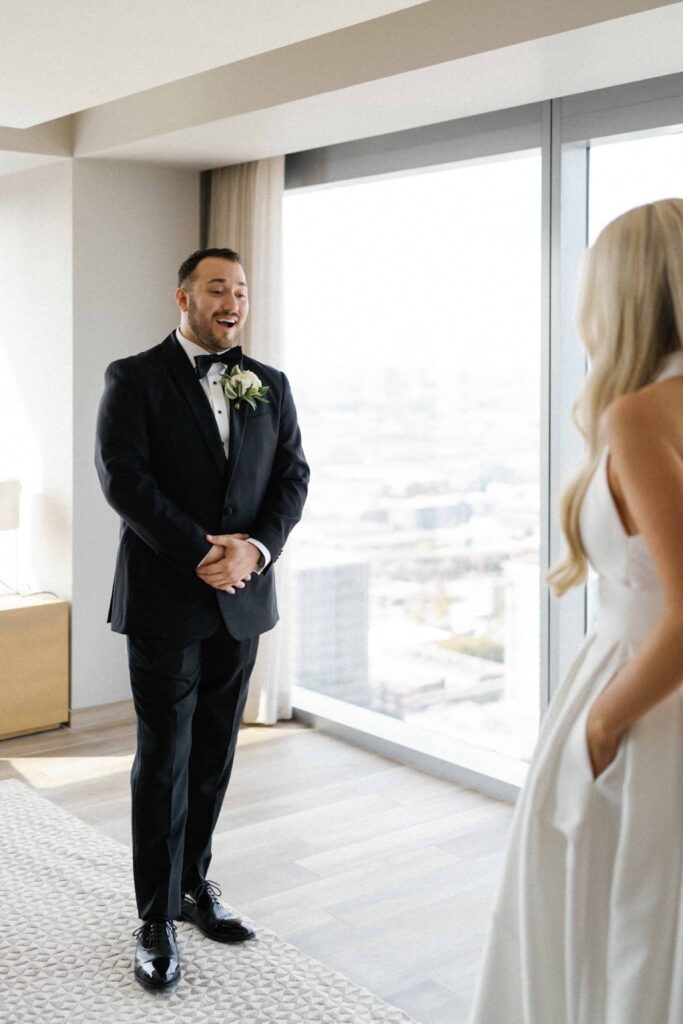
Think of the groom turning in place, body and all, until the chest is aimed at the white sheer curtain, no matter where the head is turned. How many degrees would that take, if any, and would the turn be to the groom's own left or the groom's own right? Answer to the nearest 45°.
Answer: approximately 135° to the groom's own left

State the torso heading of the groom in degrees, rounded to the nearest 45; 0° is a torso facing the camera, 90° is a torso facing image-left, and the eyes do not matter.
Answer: approximately 315°

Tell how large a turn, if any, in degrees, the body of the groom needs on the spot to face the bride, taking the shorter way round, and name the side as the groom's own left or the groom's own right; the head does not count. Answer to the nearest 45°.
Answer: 0° — they already face them

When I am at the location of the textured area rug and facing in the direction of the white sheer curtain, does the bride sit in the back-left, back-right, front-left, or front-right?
back-right

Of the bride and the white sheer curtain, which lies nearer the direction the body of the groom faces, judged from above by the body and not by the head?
the bride

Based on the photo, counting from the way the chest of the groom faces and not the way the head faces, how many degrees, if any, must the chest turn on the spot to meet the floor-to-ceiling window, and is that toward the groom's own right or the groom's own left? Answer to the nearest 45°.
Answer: approximately 90° to the groom's own left

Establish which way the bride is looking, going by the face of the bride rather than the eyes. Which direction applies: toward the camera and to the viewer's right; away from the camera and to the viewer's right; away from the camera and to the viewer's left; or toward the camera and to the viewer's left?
away from the camera and to the viewer's left

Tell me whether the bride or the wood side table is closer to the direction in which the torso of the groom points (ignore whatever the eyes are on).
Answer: the bride

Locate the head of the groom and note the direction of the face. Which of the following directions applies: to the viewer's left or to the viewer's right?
to the viewer's right
